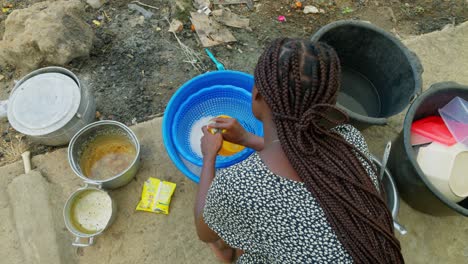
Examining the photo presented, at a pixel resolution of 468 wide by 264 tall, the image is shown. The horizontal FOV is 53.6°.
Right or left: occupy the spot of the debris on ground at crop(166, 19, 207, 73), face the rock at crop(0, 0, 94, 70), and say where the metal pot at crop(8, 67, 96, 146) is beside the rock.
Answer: left

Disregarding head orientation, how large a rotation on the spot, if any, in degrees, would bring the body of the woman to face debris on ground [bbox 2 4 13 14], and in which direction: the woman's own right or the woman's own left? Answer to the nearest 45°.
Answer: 0° — they already face it

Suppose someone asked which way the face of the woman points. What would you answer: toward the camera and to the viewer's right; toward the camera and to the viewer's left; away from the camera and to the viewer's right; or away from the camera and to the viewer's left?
away from the camera and to the viewer's left

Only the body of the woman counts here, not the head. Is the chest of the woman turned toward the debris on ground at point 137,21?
yes

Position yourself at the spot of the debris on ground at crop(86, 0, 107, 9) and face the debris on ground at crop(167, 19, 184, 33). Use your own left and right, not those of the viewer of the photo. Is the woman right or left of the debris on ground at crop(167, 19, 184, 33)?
right

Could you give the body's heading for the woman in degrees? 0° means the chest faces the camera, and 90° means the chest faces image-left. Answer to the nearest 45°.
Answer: approximately 135°

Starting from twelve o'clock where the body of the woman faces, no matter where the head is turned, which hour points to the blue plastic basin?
The blue plastic basin is roughly at 12 o'clock from the woman.

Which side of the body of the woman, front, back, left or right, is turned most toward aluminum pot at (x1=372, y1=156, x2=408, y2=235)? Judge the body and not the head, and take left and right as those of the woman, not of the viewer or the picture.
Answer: right

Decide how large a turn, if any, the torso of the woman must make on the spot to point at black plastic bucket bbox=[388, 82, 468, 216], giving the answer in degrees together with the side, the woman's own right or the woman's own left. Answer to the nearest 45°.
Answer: approximately 90° to the woman's own right
